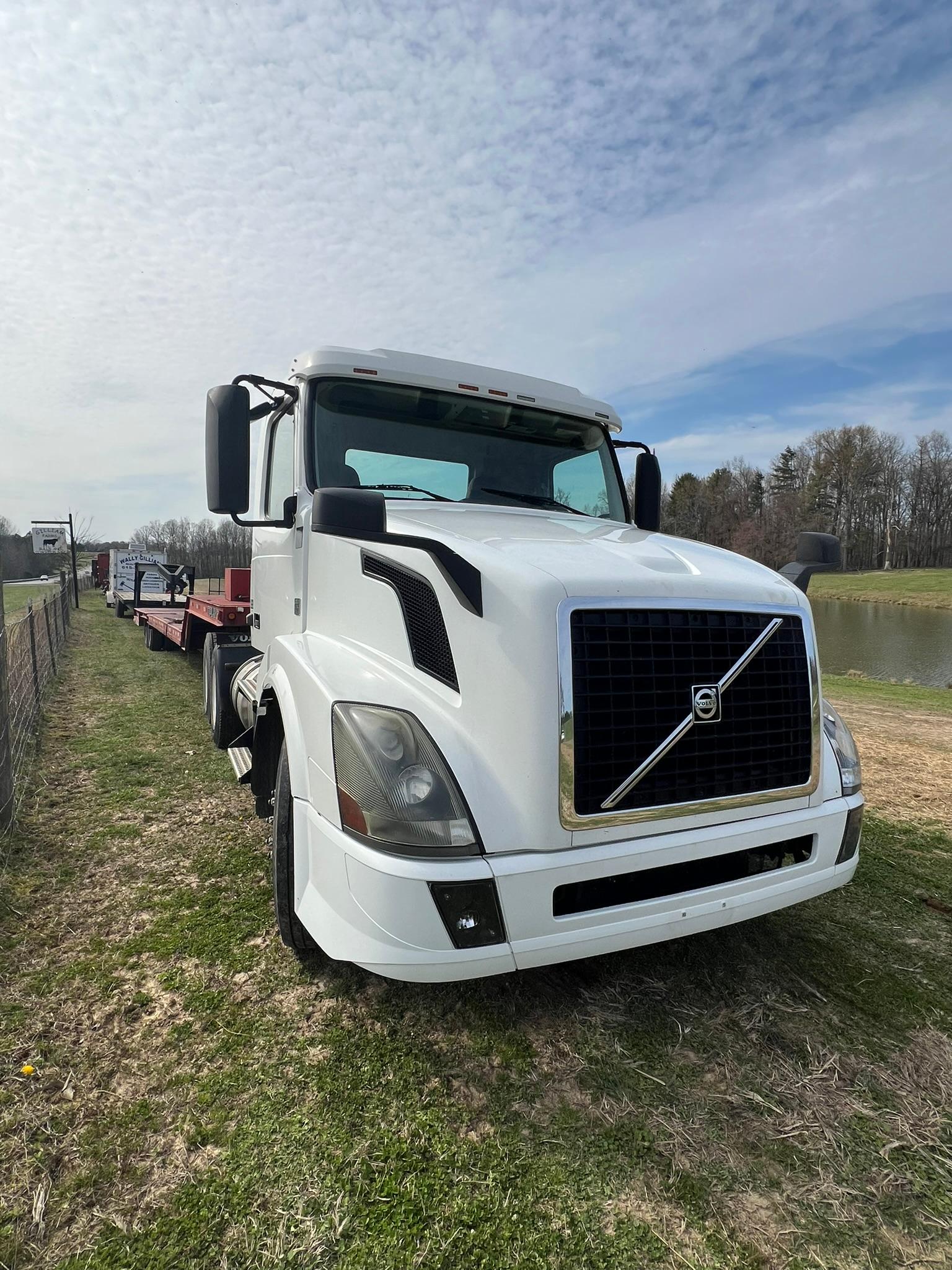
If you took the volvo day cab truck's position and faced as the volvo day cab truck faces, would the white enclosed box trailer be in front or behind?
behind

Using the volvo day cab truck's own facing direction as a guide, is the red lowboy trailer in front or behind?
behind

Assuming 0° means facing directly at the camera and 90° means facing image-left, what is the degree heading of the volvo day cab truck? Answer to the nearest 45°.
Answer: approximately 315°

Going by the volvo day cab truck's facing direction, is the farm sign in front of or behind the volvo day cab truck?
behind

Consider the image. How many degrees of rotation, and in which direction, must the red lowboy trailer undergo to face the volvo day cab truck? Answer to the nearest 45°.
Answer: approximately 45° to its right

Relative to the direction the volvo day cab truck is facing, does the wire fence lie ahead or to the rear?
to the rear

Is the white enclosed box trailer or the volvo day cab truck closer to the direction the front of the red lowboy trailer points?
the volvo day cab truck
